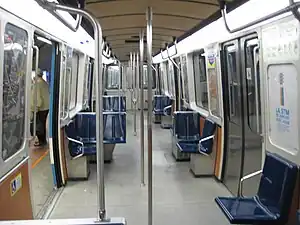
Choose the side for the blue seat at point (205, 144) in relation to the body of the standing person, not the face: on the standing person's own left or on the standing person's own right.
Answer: on the standing person's own right

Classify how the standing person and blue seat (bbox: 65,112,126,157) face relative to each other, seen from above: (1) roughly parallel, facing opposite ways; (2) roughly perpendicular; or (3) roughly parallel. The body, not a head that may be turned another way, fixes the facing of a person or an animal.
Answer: roughly perpendicular

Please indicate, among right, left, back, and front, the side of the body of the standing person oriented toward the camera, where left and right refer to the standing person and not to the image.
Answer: left
